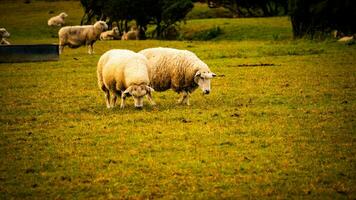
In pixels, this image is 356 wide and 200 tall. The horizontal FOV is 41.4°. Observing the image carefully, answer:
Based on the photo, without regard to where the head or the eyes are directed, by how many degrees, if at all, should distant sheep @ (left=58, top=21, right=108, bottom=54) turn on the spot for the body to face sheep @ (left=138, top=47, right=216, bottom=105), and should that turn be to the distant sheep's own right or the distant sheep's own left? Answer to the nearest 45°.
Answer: approximately 90° to the distant sheep's own right

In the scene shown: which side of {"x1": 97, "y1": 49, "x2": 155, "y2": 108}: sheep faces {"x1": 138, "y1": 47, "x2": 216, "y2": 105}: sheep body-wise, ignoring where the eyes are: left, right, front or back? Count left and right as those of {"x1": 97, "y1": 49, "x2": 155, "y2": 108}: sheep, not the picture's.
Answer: left

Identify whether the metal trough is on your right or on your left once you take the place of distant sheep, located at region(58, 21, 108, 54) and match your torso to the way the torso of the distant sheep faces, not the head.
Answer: on your right

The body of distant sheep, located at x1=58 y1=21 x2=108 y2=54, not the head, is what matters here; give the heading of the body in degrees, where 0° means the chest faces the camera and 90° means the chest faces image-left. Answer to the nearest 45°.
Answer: approximately 270°

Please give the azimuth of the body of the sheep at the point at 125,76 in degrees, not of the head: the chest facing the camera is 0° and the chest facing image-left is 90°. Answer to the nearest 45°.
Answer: approximately 315°

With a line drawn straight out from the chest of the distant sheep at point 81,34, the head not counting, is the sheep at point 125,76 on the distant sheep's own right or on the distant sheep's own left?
on the distant sheep's own right
